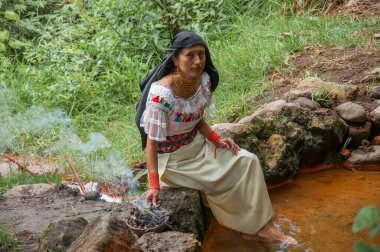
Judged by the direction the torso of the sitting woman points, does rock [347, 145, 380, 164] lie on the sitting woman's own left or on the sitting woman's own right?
on the sitting woman's own left

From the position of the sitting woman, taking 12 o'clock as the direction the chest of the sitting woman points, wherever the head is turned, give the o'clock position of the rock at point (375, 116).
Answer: The rock is roughly at 9 o'clock from the sitting woman.

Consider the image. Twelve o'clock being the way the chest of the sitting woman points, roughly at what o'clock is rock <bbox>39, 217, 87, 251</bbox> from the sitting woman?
The rock is roughly at 3 o'clock from the sitting woman.

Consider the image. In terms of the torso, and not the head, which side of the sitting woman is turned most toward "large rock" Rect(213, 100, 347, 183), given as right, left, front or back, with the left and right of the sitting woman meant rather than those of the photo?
left

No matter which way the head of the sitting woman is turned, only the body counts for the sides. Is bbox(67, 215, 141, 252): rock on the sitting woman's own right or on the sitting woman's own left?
on the sitting woman's own right

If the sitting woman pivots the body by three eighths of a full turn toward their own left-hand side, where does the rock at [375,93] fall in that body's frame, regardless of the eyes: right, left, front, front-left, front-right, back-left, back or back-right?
front-right

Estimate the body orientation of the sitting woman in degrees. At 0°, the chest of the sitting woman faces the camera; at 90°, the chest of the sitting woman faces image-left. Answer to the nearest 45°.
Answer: approximately 315°

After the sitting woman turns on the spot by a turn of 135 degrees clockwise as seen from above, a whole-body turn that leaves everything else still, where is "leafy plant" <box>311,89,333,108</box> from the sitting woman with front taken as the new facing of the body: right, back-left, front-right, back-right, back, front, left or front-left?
back-right

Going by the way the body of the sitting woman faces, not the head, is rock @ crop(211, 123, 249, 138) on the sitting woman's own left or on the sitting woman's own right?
on the sitting woman's own left

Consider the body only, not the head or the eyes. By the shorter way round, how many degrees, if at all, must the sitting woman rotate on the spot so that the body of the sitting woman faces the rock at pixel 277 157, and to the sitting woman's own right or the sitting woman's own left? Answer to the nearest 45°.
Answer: approximately 90° to the sitting woman's own left

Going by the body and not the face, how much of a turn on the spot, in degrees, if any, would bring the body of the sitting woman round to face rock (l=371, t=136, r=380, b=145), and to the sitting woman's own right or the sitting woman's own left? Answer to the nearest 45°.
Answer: approximately 90° to the sitting woman's own left
